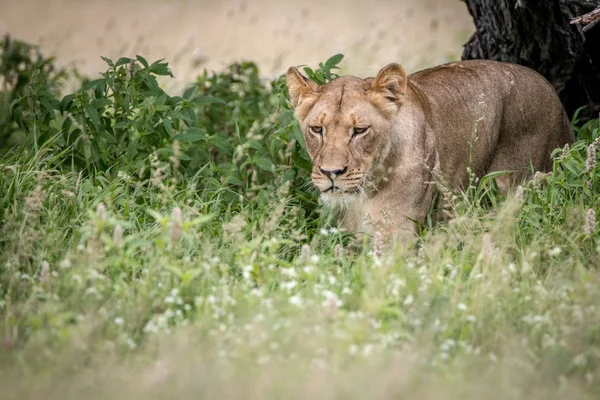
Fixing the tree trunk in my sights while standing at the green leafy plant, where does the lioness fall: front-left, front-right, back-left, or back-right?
front-right

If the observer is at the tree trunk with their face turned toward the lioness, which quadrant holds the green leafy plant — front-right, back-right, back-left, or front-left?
front-right

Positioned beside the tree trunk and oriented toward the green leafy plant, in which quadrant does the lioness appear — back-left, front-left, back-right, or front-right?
front-left

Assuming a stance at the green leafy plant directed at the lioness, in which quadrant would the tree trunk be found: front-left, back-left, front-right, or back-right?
front-left

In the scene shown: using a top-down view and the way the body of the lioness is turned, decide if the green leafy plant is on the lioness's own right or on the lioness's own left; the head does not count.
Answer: on the lioness's own right

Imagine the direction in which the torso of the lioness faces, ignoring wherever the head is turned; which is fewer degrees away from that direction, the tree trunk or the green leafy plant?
the green leafy plant

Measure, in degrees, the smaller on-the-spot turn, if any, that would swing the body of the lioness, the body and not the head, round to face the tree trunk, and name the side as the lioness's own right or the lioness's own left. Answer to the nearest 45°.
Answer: approximately 180°

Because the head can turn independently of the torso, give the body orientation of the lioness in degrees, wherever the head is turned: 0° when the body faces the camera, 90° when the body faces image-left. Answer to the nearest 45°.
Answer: approximately 45°
